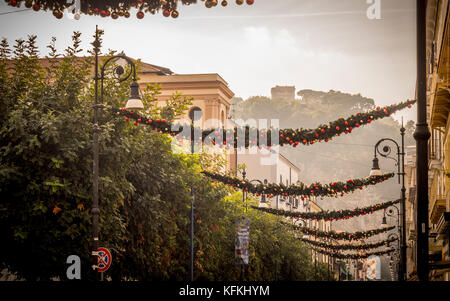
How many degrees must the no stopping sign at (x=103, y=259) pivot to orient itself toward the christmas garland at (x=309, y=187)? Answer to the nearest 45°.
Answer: approximately 135° to its left

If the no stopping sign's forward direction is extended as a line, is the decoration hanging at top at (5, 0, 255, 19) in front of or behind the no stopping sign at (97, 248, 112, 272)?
in front

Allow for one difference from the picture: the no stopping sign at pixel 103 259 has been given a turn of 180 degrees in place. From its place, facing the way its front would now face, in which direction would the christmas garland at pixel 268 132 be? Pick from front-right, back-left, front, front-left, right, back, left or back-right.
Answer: right

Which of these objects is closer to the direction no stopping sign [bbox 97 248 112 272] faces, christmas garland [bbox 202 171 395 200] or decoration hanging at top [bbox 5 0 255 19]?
the decoration hanging at top

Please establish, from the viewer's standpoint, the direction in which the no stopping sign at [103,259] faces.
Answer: facing the viewer
